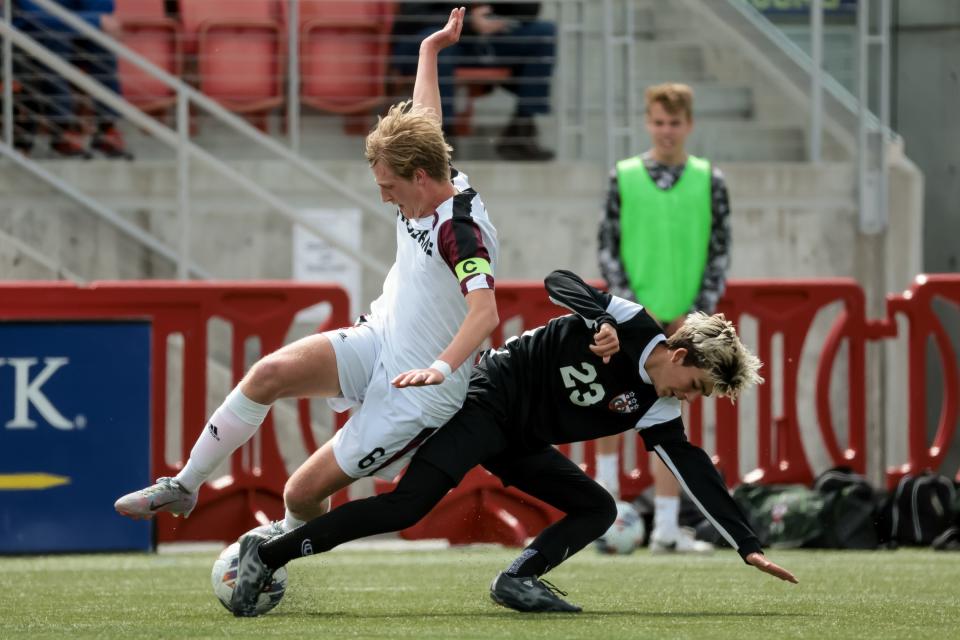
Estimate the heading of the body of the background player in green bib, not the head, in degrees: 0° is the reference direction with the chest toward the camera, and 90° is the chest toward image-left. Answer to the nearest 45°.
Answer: approximately 0°

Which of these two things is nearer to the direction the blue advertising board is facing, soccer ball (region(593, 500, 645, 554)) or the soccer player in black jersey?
the soccer player in black jersey

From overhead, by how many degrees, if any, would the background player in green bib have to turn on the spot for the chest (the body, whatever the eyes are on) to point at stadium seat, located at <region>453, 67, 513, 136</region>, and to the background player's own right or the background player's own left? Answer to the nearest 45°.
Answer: approximately 135° to the background player's own right

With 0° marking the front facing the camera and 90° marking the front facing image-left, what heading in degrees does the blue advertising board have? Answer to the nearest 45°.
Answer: approximately 0°

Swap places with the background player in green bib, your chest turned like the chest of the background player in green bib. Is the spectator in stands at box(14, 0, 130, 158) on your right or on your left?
on your right

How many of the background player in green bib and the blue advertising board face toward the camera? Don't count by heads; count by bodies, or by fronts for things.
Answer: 2
